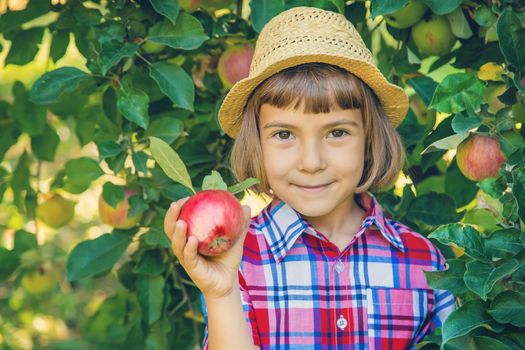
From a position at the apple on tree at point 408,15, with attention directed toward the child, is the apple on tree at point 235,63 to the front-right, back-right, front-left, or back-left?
front-right

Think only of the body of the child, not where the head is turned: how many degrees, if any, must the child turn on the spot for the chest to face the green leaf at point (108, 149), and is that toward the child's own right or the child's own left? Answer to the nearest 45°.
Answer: approximately 90° to the child's own right

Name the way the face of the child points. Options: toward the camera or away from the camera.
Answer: toward the camera

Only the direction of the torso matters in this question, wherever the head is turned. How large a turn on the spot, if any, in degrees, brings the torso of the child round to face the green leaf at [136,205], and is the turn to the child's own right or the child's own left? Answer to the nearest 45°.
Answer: approximately 135° to the child's own right

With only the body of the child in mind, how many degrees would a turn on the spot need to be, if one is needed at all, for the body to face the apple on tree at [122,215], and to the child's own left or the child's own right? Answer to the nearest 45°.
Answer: approximately 135° to the child's own right

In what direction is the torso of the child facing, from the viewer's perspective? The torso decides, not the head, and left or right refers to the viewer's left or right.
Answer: facing the viewer

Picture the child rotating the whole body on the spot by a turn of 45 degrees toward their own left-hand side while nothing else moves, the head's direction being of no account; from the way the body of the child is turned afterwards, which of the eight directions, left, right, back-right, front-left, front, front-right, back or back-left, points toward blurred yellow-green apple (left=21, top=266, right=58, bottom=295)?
back
